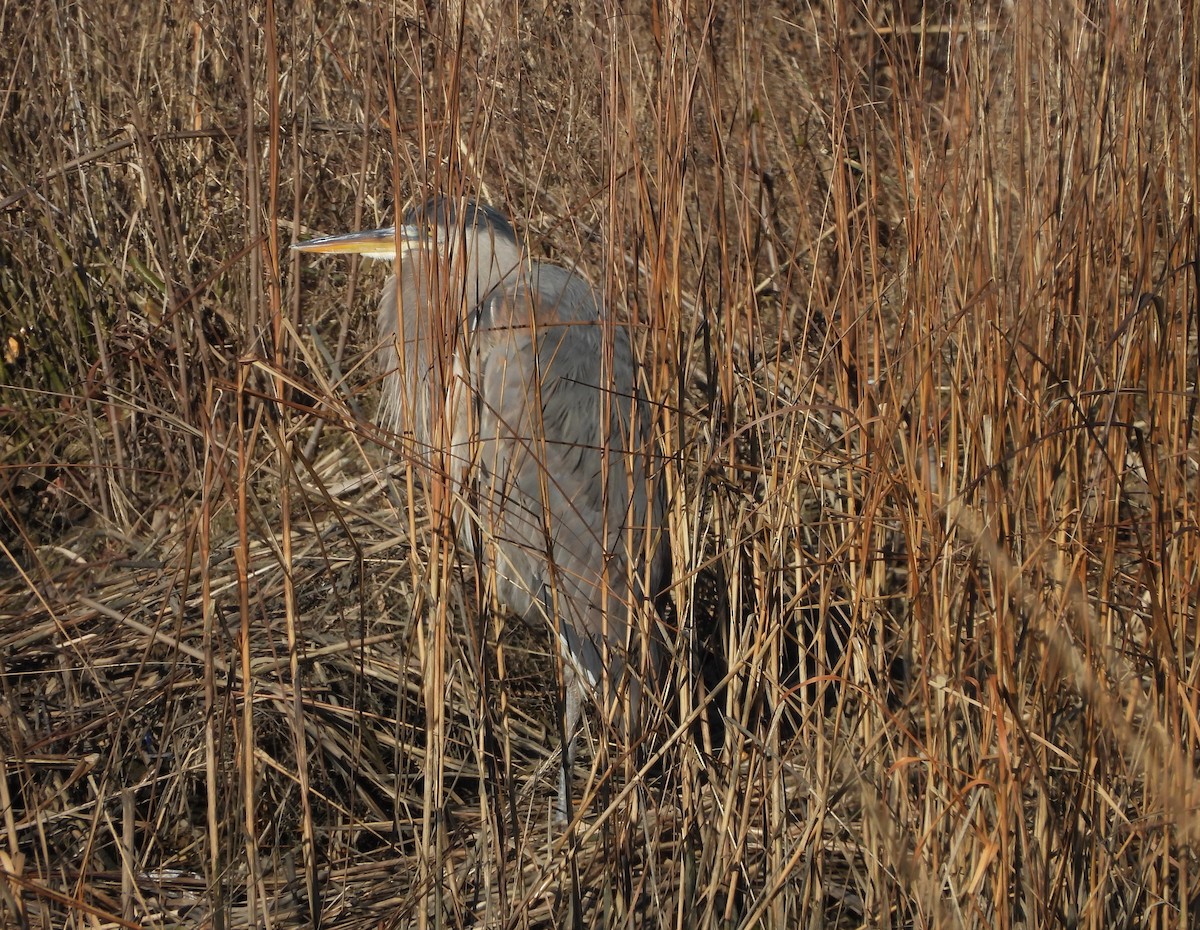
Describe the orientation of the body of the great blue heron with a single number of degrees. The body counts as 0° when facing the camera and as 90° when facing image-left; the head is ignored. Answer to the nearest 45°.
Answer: approximately 90°
